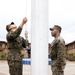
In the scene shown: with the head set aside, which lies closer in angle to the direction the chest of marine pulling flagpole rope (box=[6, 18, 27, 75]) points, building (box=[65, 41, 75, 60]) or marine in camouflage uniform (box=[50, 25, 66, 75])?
the marine in camouflage uniform

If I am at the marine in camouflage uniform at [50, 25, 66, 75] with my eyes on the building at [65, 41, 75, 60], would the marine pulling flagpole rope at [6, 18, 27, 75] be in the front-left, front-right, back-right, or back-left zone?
back-left

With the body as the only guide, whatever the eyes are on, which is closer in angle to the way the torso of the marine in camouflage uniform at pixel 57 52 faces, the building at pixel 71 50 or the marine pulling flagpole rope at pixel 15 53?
the marine pulling flagpole rope

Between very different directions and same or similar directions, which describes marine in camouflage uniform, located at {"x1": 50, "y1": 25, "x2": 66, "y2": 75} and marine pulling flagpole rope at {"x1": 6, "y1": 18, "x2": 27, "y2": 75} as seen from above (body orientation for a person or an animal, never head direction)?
very different directions

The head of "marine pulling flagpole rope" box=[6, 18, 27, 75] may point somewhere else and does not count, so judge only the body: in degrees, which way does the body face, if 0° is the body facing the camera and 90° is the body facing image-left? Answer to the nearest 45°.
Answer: approximately 270°

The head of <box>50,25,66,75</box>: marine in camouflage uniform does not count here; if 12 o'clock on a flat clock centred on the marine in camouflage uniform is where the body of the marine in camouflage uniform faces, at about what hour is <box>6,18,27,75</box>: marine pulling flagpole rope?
The marine pulling flagpole rope is roughly at 11 o'clock from the marine in camouflage uniform.

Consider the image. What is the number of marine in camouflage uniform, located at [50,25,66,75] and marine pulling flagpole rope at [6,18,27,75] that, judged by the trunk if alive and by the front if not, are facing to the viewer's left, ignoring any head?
1

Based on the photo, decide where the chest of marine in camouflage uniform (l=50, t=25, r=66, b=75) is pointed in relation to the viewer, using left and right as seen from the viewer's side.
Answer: facing to the left of the viewer

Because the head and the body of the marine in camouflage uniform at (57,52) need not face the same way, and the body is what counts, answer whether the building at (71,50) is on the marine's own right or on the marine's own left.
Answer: on the marine's own right
